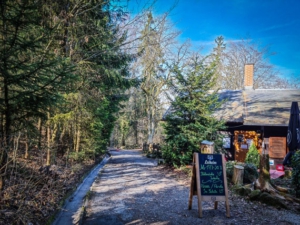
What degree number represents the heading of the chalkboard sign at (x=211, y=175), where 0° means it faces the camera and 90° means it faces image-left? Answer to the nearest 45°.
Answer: approximately 0°

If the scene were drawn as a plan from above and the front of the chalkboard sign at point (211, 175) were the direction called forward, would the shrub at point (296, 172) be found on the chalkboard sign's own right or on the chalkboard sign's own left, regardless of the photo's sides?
on the chalkboard sign's own left

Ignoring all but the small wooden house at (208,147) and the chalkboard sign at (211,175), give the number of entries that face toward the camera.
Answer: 2

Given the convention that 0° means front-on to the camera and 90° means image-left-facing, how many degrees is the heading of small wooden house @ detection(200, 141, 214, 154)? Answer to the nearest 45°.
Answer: approximately 0°

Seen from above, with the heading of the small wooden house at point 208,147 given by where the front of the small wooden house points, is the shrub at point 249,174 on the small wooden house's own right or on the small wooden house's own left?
on the small wooden house's own left
